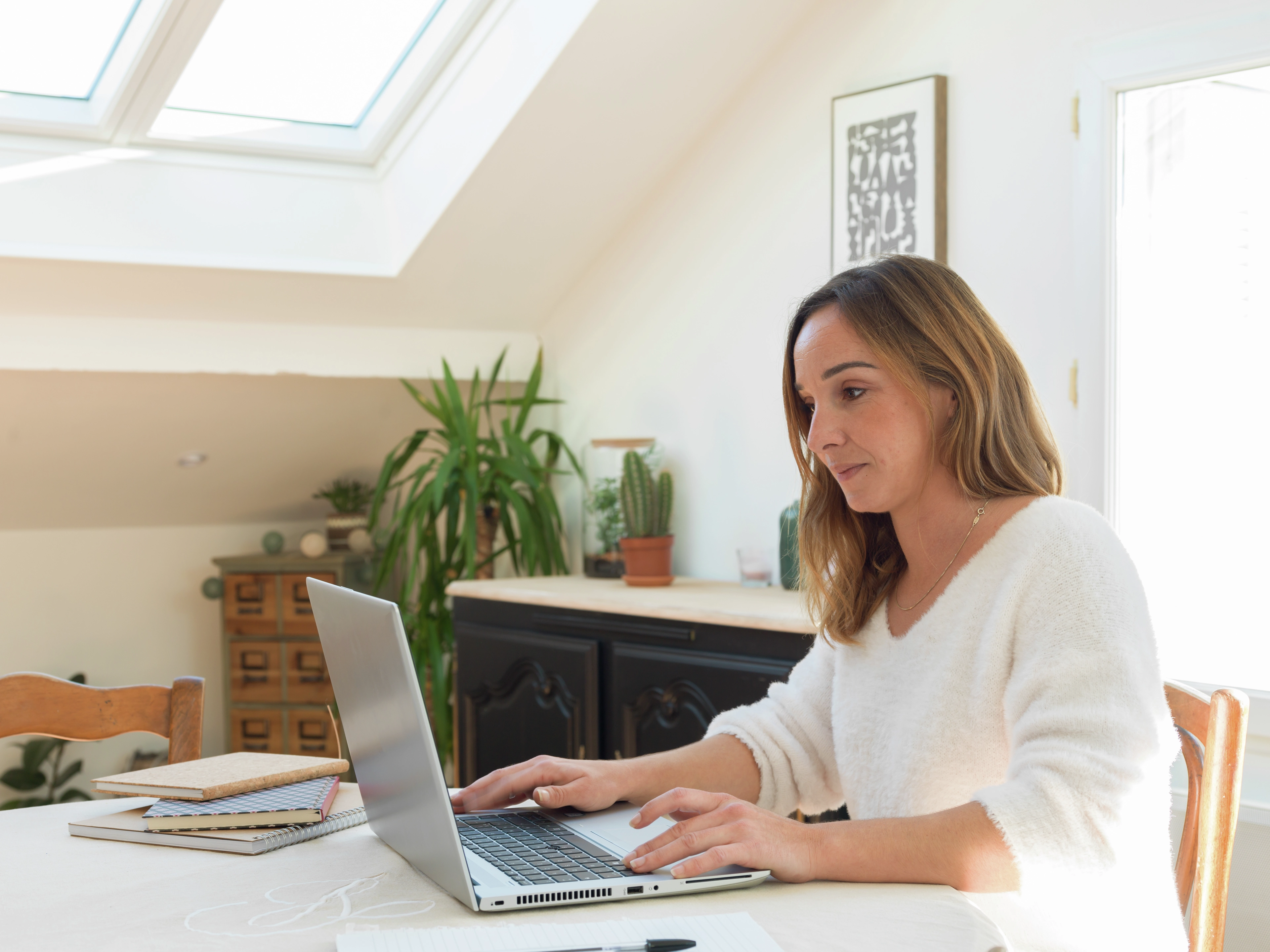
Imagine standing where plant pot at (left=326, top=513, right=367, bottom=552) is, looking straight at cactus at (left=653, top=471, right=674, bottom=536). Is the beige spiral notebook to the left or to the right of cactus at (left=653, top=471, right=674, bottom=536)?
right

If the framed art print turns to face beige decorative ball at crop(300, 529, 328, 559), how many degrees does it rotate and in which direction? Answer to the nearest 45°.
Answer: approximately 90° to its right

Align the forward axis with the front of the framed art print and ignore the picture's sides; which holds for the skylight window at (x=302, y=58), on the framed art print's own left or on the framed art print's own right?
on the framed art print's own right

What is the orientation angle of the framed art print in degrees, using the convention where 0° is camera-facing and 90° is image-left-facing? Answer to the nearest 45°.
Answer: approximately 45°

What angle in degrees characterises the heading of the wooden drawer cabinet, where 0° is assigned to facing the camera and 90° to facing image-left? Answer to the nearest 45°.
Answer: approximately 0°

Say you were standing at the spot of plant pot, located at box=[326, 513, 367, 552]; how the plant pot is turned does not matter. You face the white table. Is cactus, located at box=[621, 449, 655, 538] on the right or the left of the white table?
left

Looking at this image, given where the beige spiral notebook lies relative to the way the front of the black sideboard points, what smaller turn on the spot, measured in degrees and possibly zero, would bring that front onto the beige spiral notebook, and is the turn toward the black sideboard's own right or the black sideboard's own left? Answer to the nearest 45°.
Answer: approximately 45° to the black sideboard's own left

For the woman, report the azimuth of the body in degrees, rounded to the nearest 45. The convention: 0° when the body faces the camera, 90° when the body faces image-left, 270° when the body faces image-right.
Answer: approximately 45°
